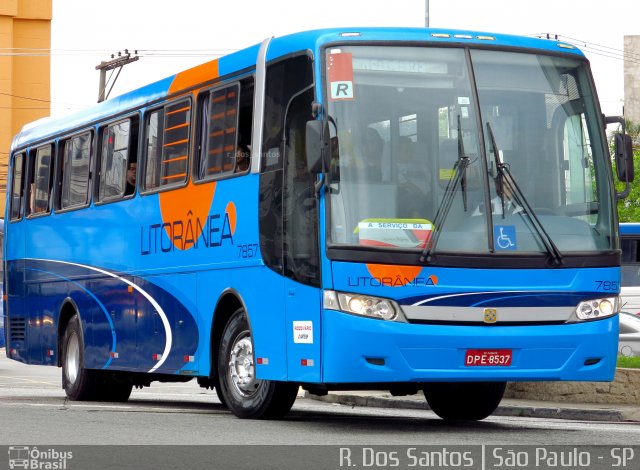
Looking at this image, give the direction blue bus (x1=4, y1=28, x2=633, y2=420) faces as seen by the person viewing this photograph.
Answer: facing the viewer and to the right of the viewer

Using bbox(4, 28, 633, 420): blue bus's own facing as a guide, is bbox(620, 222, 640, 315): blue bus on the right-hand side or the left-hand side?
on its left

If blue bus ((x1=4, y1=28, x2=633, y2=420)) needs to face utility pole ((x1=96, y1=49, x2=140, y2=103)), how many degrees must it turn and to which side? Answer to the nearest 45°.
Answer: approximately 135° to its left

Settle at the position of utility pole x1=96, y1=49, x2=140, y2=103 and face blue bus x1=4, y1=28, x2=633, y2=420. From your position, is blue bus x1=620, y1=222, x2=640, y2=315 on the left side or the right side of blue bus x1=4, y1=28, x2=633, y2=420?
left
